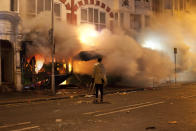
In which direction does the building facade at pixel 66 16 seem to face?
toward the camera

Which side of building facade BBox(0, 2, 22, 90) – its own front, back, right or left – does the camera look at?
front
